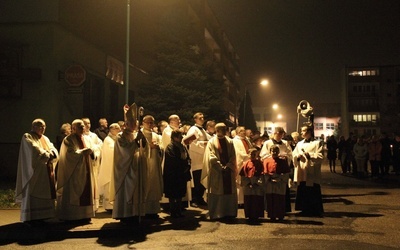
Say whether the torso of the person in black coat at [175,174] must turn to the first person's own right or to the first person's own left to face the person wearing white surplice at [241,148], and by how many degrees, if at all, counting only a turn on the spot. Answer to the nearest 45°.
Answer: approximately 90° to the first person's own left

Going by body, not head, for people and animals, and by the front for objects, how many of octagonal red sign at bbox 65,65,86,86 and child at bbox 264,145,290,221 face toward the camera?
2

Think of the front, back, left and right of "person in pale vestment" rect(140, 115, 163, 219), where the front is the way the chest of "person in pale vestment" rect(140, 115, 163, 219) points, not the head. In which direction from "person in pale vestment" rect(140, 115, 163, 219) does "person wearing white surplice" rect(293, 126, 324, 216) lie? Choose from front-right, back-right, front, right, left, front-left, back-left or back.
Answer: front-left

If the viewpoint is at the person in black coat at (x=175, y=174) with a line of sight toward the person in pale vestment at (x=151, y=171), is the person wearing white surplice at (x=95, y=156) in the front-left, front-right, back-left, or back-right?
front-right

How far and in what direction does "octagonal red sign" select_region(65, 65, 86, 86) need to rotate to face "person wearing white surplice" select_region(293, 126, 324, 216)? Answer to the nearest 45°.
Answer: approximately 45° to its left

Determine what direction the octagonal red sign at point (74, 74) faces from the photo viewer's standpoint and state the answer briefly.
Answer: facing the viewer

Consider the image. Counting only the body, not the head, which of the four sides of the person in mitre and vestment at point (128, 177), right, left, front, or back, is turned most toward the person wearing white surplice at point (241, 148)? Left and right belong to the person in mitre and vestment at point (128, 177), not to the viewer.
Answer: left

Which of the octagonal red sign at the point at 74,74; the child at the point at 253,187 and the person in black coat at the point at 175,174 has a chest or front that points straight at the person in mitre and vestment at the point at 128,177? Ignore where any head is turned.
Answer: the octagonal red sign

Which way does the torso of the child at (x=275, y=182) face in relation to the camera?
toward the camera

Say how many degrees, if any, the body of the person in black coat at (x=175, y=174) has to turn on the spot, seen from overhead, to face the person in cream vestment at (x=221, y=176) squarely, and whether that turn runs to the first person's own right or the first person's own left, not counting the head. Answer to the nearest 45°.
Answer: approximately 45° to the first person's own left

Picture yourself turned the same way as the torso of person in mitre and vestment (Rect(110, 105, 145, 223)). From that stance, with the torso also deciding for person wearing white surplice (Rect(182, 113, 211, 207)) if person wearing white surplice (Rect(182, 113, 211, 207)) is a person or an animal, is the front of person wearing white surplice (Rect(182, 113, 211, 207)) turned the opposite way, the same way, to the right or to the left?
the same way

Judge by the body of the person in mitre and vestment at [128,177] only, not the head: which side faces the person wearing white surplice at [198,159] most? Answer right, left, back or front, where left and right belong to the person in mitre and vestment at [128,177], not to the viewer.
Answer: left

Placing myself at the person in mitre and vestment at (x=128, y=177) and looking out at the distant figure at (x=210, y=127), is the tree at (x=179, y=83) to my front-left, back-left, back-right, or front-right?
front-left
